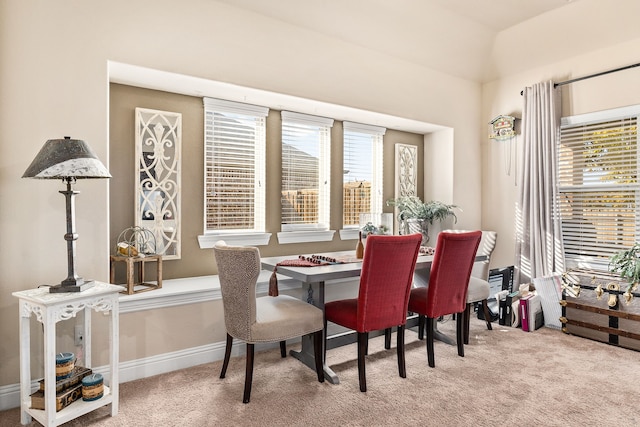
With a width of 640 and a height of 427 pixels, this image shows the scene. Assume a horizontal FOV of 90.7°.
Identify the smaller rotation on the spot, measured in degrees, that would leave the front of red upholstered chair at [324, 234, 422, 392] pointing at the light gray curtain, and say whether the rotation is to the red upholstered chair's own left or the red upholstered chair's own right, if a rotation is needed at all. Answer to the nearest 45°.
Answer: approximately 90° to the red upholstered chair's own right

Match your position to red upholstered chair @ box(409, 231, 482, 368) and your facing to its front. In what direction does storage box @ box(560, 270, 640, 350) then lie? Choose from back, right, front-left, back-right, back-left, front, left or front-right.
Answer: right

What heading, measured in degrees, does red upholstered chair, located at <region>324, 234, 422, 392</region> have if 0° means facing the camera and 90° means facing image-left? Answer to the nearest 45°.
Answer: approximately 135°

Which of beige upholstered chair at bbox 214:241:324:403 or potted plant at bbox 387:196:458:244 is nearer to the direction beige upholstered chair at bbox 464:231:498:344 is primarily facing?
the beige upholstered chair

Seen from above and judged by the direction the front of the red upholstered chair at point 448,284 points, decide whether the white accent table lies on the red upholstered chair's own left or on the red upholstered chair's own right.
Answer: on the red upholstered chair's own left

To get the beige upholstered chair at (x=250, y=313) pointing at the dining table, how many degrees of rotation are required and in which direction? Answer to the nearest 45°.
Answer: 0° — it already faces it

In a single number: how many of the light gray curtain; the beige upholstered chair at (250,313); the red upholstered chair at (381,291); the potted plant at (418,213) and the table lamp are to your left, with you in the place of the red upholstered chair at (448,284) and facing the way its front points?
3

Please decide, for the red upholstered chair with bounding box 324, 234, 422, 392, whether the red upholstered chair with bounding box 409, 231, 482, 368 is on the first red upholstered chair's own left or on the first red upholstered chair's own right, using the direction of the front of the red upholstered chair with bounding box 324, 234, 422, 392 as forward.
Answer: on the first red upholstered chair's own right

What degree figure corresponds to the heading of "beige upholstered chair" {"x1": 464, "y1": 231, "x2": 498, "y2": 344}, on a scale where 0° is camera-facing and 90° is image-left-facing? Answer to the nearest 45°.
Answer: approximately 45°

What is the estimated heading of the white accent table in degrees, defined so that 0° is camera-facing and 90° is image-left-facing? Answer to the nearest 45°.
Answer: approximately 315°

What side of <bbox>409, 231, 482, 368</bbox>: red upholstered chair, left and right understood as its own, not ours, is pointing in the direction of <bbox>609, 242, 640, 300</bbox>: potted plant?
right

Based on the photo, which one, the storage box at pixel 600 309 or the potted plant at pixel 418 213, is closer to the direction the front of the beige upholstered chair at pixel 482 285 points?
the potted plant

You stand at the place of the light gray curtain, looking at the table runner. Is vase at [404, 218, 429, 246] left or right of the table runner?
right

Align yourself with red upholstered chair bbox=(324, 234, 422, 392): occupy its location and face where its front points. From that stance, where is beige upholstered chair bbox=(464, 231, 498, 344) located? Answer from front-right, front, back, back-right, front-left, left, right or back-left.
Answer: right

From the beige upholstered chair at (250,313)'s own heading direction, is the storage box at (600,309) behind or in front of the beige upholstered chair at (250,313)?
in front

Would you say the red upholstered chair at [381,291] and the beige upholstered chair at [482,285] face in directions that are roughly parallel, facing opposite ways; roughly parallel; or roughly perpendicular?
roughly perpendicular
